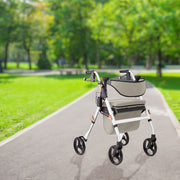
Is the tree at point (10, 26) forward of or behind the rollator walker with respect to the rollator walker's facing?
behind

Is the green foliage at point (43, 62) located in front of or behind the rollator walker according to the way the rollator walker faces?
behind
